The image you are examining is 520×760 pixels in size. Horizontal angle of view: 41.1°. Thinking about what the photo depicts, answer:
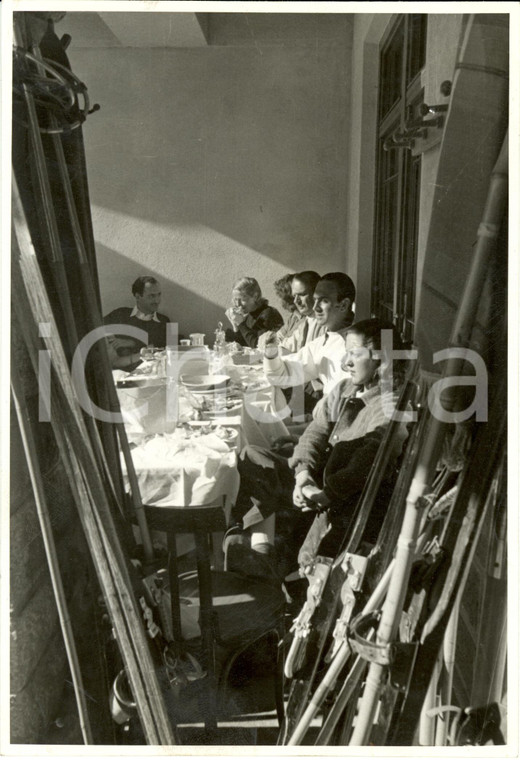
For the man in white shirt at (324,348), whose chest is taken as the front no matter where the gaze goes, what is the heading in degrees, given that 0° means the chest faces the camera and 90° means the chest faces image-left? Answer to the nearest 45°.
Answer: approximately 45°

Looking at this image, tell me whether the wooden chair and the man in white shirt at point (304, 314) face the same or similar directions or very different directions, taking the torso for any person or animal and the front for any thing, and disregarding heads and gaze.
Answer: very different directions

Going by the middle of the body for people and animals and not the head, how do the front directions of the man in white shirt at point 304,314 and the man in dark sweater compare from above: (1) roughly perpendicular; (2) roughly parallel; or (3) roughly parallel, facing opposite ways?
roughly perpendicular

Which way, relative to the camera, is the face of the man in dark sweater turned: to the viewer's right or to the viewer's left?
to the viewer's right
